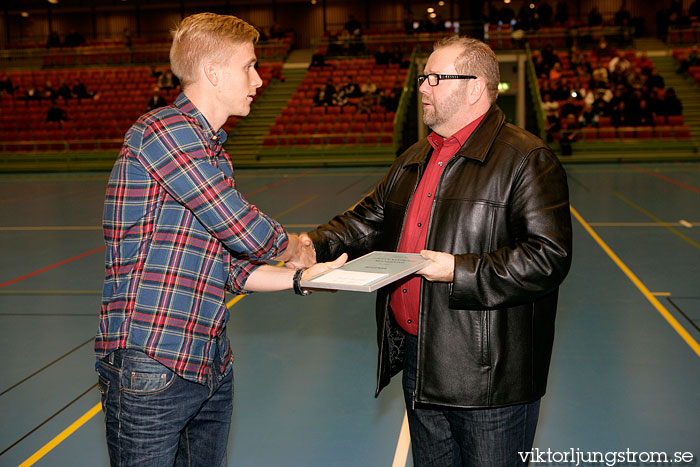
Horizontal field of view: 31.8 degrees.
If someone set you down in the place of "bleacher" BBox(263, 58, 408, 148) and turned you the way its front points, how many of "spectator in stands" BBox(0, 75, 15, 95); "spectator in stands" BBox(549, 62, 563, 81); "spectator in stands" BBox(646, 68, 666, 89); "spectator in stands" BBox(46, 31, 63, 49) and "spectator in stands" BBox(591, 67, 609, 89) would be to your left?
3

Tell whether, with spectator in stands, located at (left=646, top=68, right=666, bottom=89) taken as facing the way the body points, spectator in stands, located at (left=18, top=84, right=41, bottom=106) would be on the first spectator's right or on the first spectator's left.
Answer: on the first spectator's right

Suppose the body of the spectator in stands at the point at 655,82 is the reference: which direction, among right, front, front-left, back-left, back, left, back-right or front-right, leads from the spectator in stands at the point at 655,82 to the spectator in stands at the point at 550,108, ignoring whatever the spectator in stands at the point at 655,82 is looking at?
front-right

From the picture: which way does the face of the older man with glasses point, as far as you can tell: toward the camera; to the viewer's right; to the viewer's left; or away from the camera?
to the viewer's left

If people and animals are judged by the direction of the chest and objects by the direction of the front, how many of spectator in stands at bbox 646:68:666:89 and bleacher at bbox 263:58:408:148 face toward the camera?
2

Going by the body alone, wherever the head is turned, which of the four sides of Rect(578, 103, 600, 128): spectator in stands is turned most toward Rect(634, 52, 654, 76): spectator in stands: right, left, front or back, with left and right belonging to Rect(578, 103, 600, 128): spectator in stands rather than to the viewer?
back

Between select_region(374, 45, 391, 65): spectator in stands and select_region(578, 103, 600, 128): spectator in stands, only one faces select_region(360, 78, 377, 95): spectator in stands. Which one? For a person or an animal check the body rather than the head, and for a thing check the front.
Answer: select_region(374, 45, 391, 65): spectator in stands

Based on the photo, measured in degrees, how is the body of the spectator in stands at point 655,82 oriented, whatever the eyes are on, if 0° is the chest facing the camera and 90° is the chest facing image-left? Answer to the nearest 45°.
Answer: approximately 0°

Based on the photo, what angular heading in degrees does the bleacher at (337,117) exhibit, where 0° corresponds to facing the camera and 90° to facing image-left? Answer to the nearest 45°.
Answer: approximately 0°

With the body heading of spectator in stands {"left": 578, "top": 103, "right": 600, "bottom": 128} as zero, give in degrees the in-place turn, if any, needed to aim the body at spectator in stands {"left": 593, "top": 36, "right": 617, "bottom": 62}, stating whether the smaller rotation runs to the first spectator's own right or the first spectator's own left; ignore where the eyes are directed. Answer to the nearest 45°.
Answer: approximately 180°
